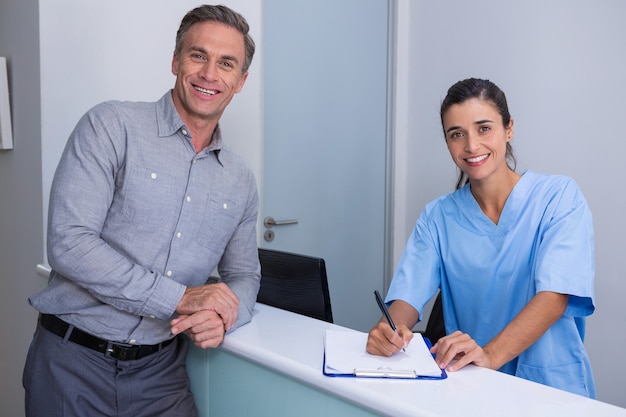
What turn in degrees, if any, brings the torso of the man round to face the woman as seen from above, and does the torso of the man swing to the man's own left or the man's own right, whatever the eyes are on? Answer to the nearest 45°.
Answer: approximately 45° to the man's own left

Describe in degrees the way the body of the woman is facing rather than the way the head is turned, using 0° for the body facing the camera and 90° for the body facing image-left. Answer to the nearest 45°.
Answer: approximately 45°

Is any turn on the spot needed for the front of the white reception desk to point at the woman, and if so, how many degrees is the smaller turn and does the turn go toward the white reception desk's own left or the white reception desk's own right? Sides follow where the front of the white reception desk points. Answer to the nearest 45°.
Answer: approximately 180°

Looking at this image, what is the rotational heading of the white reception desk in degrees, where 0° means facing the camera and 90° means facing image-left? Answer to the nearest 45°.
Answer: approximately 45°
